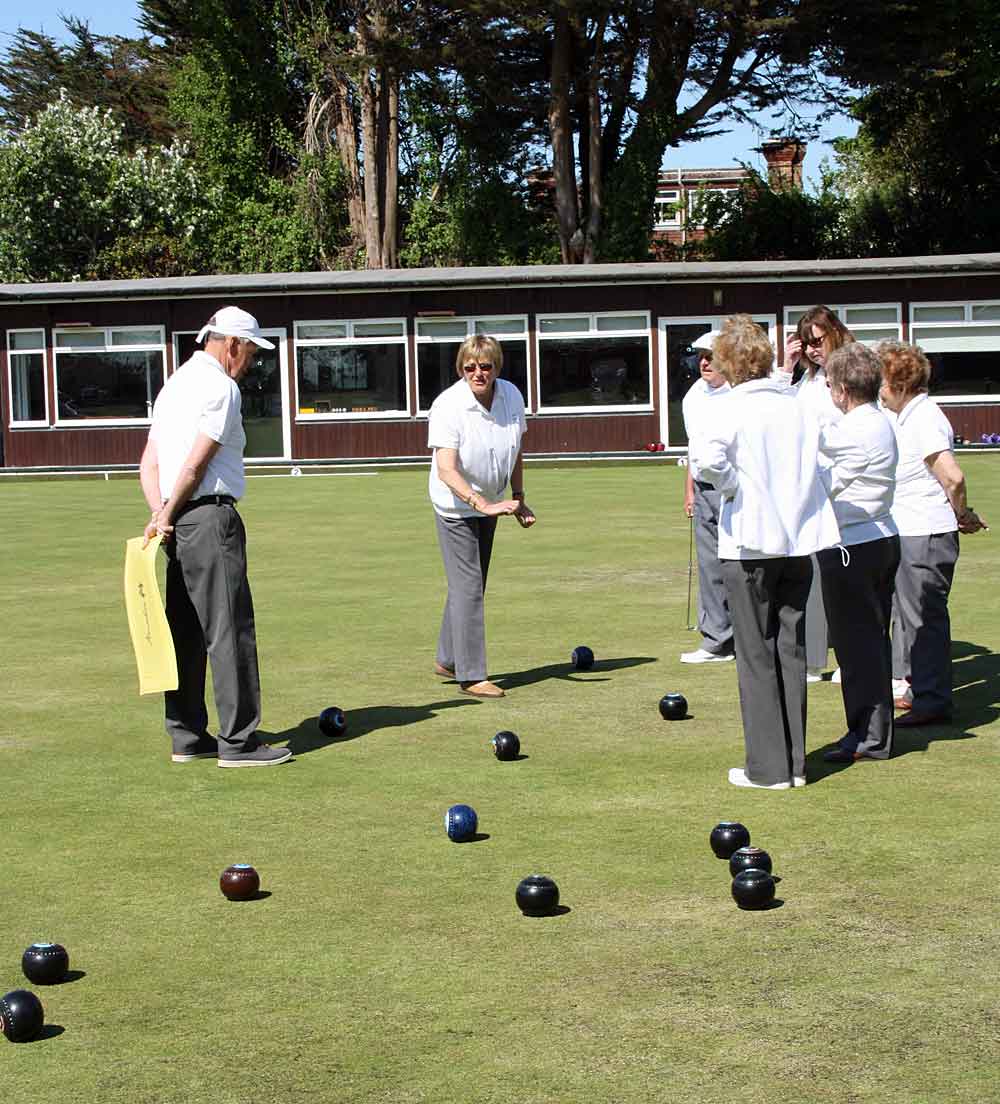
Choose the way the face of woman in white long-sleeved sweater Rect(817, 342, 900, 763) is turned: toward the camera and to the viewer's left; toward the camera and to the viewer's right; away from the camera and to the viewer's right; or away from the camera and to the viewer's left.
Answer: away from the camera and to the viewer's left

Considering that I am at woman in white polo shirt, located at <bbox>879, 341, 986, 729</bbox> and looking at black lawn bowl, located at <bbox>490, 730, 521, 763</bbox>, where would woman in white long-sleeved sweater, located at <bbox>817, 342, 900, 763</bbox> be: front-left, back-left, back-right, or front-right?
front-left

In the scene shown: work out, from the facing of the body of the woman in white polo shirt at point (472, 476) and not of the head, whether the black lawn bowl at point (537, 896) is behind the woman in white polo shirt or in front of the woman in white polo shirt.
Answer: in front

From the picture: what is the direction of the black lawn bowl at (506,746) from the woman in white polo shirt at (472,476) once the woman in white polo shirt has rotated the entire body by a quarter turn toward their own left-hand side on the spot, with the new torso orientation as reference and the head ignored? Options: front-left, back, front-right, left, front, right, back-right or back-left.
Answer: back-right

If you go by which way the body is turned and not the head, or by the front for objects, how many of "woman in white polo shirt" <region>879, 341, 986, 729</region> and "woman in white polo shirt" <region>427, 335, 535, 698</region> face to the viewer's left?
1

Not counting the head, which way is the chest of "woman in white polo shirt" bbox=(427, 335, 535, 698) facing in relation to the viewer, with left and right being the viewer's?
facing the viewer and to the right of the viewer

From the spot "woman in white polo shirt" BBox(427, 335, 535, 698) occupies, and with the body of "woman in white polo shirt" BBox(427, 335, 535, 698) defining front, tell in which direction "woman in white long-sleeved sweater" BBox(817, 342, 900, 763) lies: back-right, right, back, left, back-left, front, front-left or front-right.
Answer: front

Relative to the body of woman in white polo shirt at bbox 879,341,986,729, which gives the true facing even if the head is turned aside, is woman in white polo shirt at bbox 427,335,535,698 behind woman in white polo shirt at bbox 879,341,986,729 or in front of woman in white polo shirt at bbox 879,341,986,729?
in front

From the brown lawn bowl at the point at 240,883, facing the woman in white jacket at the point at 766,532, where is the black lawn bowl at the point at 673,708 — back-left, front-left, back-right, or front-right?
front-left

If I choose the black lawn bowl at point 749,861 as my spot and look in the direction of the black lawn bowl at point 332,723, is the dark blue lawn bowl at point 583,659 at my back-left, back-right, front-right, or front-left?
front-right

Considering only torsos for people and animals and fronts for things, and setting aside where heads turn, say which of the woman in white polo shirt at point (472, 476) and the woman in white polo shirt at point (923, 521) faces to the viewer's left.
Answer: the woman in white polo shirt at point (923, 521)

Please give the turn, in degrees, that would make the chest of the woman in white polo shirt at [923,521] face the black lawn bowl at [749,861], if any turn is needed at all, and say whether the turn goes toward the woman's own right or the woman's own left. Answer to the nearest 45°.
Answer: approximately 90° to the woman's own left

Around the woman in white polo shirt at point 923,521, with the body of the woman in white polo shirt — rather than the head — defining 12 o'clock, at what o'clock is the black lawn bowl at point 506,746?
The black lawn bowl is roughly at 11 o'clock from the woman in white polo shirt.

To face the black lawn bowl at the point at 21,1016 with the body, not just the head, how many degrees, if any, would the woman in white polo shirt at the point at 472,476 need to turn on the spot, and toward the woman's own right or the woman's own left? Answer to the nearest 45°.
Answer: approximately 45° to the woman's own right

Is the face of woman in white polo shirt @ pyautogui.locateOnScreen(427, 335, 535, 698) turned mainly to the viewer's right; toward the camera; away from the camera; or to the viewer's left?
toward the camera

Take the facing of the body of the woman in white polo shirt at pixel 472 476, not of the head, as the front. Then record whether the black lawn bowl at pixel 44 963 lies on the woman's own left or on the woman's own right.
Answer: on the woman's own right
